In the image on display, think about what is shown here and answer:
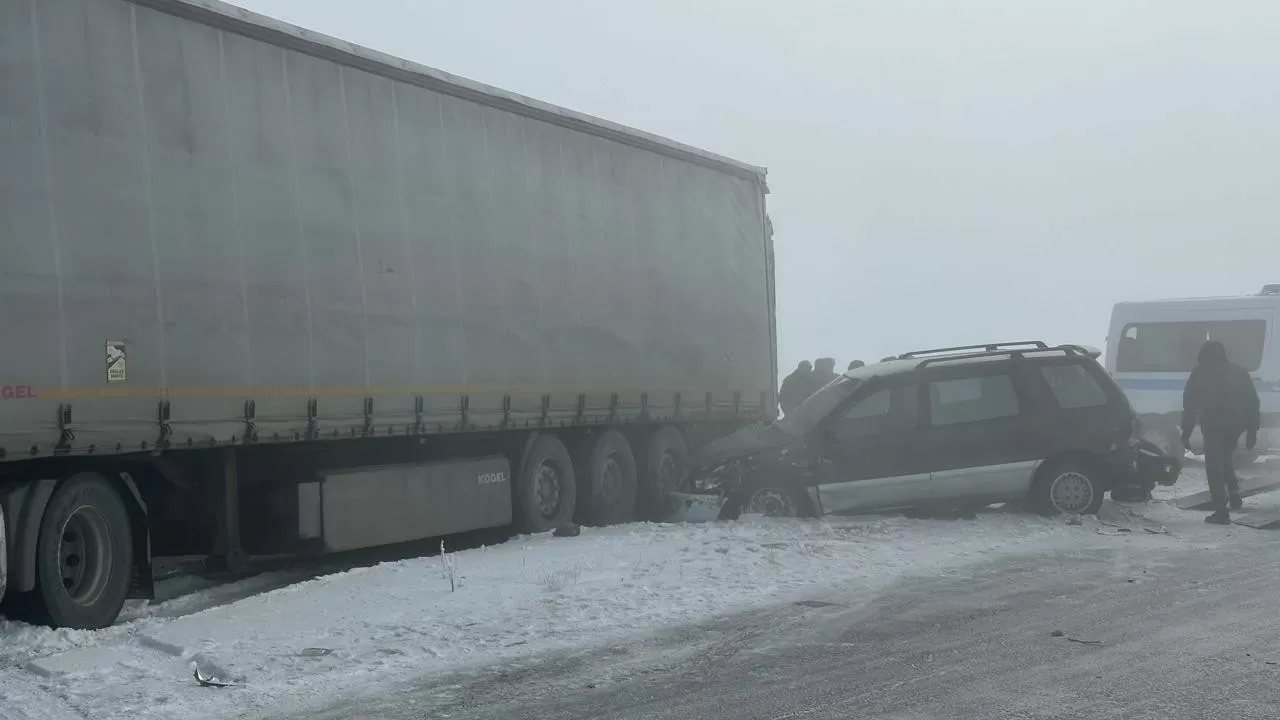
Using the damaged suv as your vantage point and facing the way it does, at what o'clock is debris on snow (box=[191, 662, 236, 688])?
The debris on snow is roughly at 10 o'clock from the damaged suv.

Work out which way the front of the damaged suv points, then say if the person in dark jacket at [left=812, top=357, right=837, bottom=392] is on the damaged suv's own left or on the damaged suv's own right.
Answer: on the damaged suv's own right

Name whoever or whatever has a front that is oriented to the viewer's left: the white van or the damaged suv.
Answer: the damaged suv

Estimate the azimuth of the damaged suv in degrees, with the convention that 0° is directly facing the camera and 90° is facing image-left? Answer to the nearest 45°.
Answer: approximately 90°

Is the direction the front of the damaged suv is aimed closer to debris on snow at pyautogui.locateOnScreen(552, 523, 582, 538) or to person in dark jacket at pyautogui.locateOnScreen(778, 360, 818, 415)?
the debris on snow

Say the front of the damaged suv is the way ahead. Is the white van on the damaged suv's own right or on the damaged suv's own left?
on the damaged suv's own right

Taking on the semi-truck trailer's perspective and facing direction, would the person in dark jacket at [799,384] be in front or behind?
behind

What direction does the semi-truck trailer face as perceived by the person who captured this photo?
facing the viewer and to the left of the viewer
